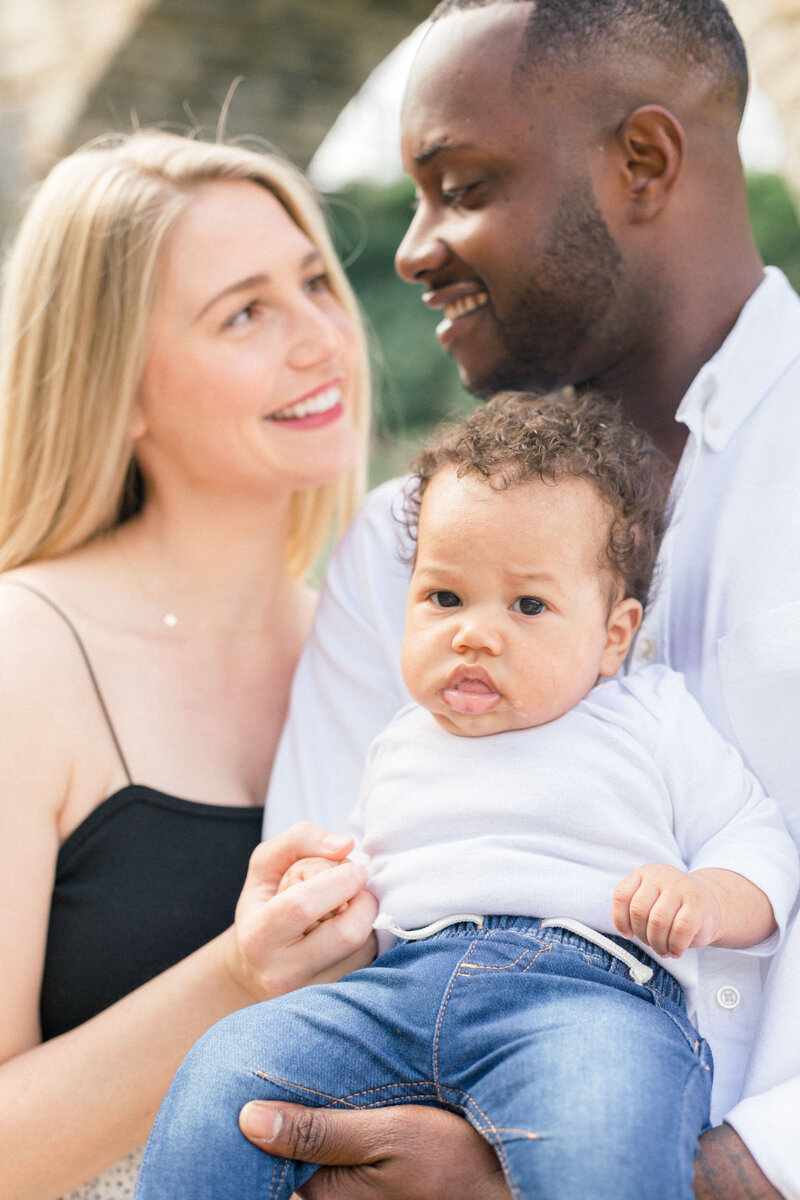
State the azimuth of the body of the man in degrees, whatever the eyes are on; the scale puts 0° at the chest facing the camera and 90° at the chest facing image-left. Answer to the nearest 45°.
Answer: approximately 45°

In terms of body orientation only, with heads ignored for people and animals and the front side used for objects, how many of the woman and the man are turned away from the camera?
0

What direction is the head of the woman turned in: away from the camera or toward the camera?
toward the camera

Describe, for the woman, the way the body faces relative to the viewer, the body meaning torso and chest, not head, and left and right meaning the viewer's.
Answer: facing the viewer and to the right of the viewer
